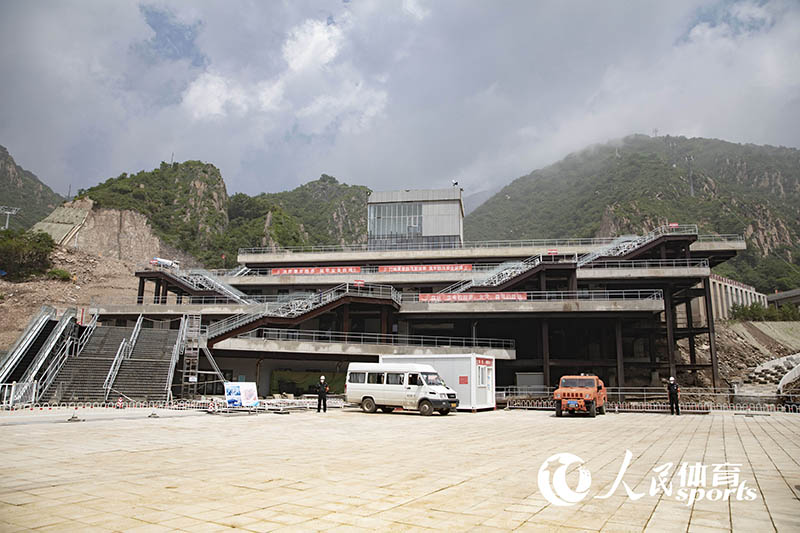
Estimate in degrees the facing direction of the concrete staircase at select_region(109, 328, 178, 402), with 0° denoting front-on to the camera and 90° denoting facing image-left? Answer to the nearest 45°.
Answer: approximately 0°

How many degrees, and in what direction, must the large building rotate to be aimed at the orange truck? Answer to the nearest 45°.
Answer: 0° — it already faces it

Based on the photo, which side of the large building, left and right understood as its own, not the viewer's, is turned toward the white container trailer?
front

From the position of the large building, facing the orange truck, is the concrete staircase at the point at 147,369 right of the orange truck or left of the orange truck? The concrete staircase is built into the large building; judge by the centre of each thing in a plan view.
right

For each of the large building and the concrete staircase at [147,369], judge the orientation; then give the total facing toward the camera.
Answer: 2

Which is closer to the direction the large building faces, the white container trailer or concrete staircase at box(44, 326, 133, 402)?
the white container trailer

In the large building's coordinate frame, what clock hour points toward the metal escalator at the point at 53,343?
The metal escalator is roughly at 2 o'clock from the large building.

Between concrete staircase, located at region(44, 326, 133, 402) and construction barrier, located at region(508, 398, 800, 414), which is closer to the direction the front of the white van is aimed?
the construction barrier

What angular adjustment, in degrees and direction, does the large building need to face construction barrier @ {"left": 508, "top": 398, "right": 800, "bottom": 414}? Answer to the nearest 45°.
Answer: approximately 45° to its left

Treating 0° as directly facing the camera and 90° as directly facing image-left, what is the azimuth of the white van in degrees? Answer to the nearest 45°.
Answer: approximately 315°
